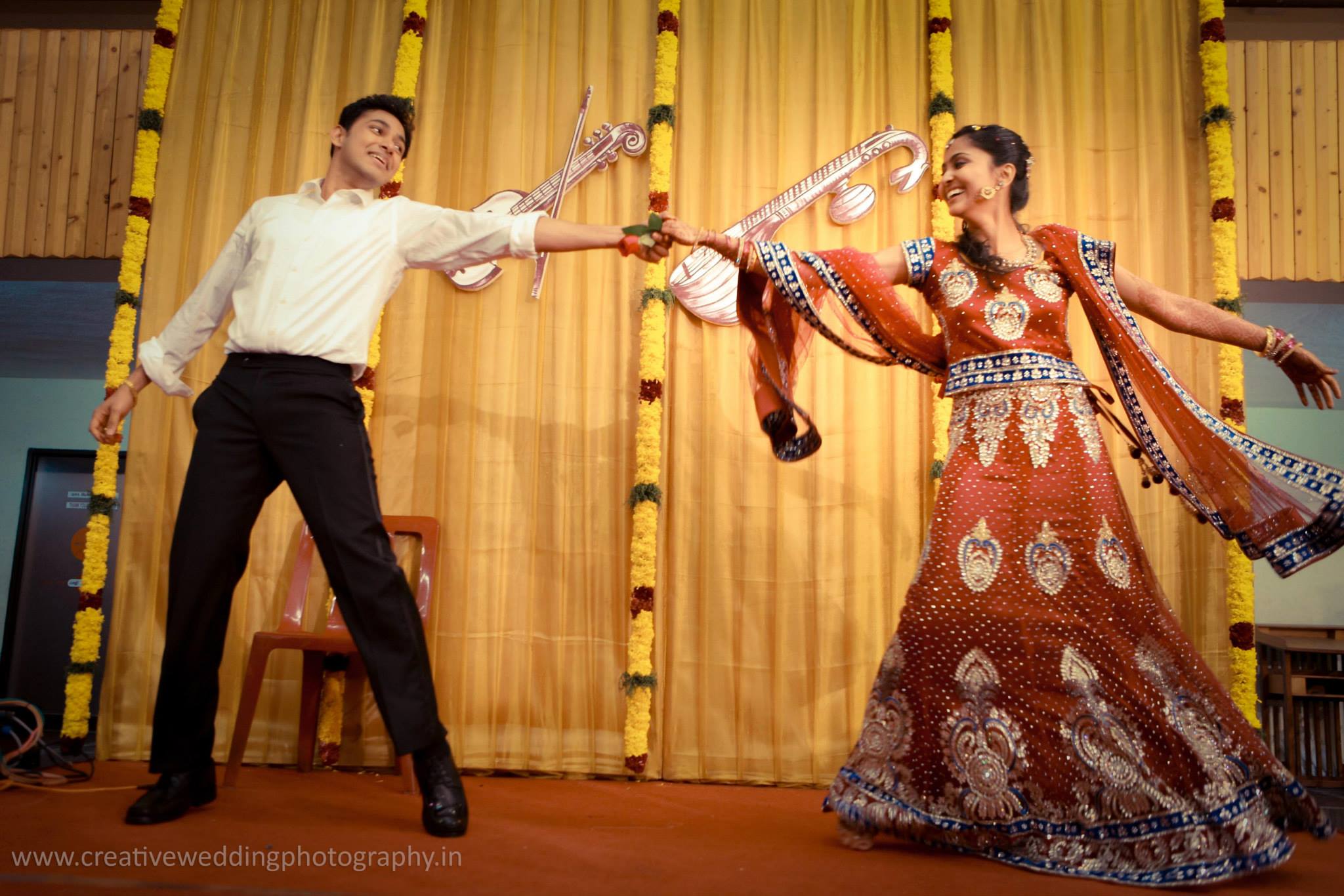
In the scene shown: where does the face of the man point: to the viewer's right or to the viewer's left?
to the viewer's right

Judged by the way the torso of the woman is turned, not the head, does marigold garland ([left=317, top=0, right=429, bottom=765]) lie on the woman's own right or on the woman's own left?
on the woman's own right

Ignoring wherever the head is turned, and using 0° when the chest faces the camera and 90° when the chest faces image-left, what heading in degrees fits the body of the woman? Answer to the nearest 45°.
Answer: approximately 0°

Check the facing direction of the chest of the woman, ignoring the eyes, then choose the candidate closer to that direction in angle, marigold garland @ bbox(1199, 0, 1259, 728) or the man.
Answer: the man

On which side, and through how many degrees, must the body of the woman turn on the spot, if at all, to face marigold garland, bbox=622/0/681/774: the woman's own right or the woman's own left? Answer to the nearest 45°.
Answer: approximately 135° to the woman's own right

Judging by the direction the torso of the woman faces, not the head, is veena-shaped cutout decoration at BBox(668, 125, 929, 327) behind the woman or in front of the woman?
behind

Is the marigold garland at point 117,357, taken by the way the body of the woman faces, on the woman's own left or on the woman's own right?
on the woman's own right

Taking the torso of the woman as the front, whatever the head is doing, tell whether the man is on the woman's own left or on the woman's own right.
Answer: on the woman's own right

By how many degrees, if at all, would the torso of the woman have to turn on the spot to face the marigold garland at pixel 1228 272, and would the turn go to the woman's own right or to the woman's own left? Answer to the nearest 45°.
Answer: approximately 135° to the woman's own left

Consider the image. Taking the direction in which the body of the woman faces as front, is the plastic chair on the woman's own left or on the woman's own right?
on the woman's own right
